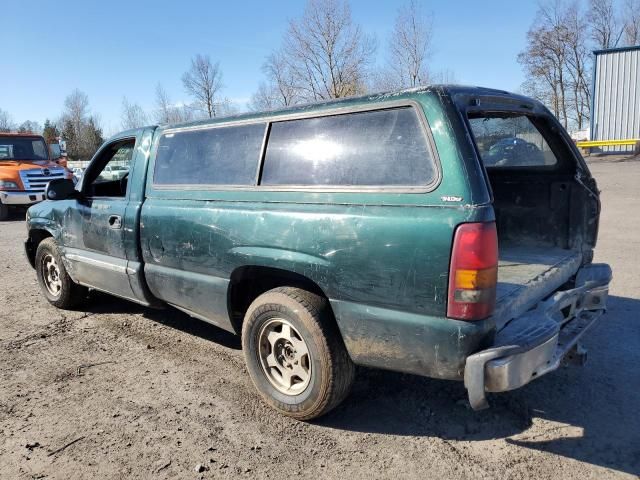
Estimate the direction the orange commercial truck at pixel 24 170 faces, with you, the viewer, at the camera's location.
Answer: facing the viewer and to the right of the viewer

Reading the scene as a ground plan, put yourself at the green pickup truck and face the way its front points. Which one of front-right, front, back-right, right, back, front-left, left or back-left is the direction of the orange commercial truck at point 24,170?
front

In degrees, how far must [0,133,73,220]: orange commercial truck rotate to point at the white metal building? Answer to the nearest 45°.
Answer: approximately 45° to its left

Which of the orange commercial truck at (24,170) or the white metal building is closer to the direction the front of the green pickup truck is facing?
the orange commercial truck

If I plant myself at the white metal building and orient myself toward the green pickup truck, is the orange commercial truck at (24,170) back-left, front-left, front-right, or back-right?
front-right

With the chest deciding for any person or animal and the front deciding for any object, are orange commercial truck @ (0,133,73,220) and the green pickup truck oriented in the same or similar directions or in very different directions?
very different directions

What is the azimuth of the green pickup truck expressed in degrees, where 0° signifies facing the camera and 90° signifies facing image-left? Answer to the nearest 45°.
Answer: approximately 135°

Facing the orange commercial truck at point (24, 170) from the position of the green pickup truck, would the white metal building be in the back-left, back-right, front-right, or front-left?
front-right

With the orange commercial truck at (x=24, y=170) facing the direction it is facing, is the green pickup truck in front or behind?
in front
